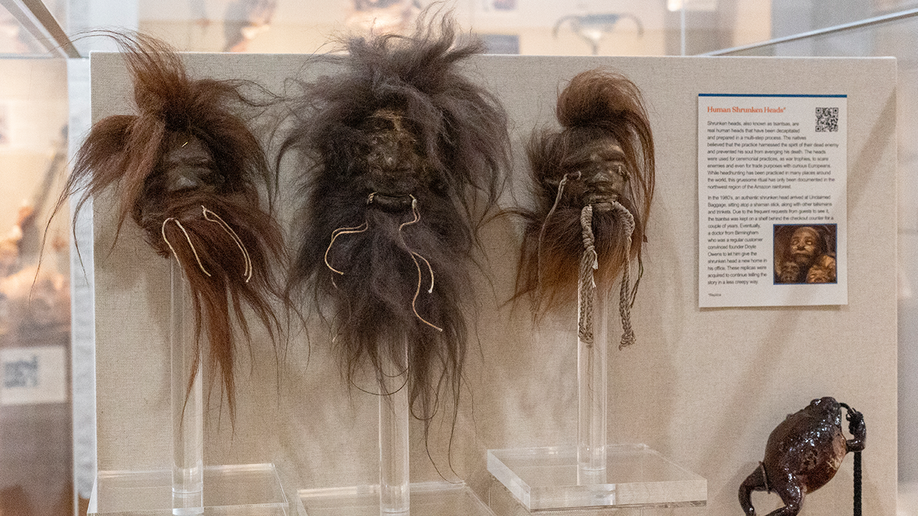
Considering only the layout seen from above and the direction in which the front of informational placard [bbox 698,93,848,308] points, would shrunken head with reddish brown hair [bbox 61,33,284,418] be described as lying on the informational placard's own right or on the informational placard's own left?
on the informational placard's own right

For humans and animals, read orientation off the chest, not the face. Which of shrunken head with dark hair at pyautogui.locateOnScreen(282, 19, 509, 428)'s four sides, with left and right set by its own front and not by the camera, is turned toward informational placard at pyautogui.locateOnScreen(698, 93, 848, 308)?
left

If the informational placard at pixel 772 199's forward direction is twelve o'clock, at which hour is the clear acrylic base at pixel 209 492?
The clear acrylic base is roughly at 2 o'clock from the informational placard.

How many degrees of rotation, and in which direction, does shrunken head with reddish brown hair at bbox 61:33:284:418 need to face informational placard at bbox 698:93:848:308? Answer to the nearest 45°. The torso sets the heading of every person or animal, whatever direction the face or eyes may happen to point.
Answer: approximately 90° to its left

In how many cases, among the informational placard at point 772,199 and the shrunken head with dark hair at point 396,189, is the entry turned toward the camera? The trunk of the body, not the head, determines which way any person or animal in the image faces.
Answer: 2

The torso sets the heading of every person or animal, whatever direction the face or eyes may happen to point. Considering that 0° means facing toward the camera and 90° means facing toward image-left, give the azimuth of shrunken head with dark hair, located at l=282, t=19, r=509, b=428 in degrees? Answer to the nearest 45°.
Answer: approximately 0°
